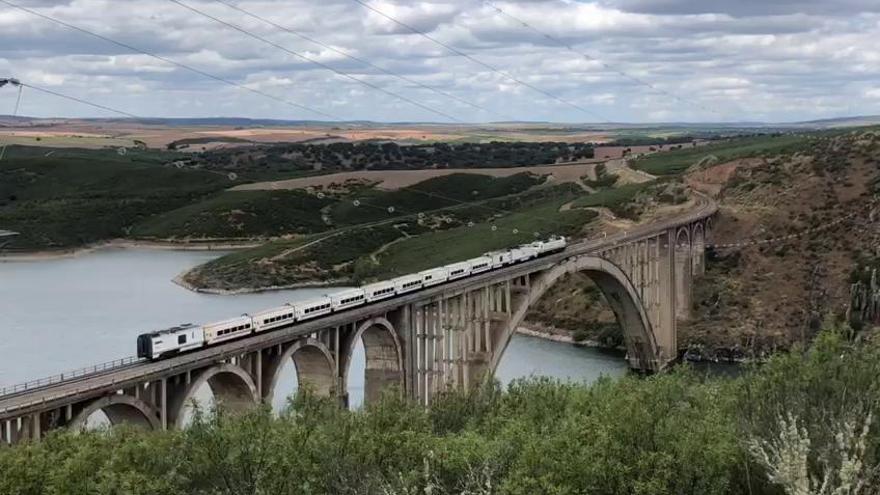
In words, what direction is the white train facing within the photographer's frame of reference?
facing the viewer and to the left of the viewer
